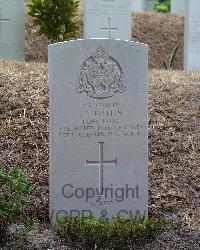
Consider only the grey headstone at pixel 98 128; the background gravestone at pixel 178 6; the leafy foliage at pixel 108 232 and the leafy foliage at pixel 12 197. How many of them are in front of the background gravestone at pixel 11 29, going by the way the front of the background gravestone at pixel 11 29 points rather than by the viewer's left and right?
3

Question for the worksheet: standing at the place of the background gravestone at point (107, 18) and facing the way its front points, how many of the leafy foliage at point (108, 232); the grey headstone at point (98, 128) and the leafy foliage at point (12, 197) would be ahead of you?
3

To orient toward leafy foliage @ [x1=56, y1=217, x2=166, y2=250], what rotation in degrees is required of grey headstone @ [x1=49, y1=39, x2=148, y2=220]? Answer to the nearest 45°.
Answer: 0° — it already faces it

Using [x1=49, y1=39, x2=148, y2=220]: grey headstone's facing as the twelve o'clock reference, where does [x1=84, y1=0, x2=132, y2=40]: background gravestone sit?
The background gravestone is roughly at 6 o'clock from the grey headstone.

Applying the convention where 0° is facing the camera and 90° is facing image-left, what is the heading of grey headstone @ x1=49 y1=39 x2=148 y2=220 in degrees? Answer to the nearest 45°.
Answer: approximately 0°

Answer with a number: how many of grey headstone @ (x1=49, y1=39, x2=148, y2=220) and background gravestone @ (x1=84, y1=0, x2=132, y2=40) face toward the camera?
2

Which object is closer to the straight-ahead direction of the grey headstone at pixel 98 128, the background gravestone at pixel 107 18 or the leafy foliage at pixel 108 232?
the leafy foliage

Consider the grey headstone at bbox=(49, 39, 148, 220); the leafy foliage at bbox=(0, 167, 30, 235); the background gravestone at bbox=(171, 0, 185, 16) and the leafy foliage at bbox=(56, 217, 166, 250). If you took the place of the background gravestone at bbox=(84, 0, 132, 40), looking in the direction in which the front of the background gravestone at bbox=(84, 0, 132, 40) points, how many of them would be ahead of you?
3

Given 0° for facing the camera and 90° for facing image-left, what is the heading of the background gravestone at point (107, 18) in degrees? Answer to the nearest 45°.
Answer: approximately 0°

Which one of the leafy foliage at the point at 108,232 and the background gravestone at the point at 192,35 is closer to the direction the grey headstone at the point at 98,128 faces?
the leafy foliage
